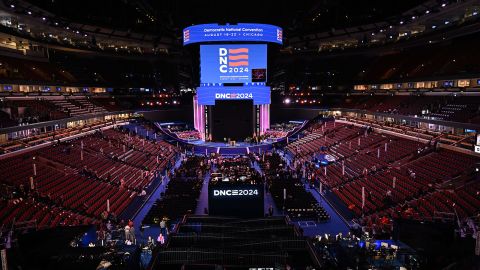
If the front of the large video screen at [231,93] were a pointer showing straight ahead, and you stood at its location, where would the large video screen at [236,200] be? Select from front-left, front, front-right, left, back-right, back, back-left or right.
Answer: front

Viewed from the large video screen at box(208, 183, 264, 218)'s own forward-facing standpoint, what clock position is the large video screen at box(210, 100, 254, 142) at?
the large video screen at box(210, 100, 254, 142) is roughly at 6 o'clock from the large video screen at box(208, 183, 264, 218).

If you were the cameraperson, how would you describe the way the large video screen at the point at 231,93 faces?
facing the viewer

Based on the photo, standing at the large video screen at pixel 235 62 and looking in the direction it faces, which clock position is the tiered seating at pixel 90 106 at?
The tiered seating is roughly at 3 o'clock from the large video screen.

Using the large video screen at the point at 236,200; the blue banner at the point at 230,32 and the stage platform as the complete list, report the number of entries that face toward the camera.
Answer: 3

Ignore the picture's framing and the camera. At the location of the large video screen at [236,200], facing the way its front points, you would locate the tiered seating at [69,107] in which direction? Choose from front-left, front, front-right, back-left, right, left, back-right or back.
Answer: back-right

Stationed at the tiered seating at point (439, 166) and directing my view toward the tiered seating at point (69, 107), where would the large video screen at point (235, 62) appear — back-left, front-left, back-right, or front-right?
front-right

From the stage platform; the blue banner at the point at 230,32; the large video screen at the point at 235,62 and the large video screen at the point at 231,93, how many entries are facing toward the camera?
4

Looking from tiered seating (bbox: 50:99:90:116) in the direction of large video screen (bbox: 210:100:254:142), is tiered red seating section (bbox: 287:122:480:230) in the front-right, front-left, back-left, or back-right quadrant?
front-right

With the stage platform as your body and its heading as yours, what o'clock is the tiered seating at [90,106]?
The tiered seating is roughly at 3 o'clock from the stage platform.

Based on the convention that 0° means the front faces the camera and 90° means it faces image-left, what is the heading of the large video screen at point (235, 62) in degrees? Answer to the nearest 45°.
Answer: approximately 0°

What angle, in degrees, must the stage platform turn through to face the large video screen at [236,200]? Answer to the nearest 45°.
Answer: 0° — it already faces it

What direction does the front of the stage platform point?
toward the camera

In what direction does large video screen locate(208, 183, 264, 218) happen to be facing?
toward the camera

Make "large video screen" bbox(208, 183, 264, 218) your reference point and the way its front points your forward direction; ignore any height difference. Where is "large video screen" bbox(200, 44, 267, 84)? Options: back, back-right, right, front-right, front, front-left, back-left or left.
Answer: back
